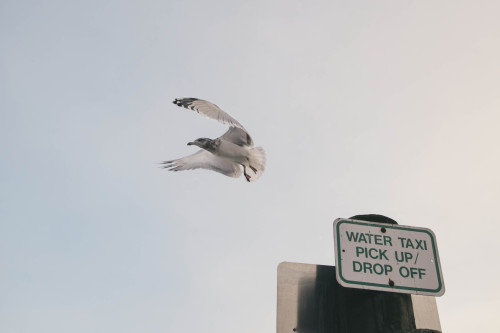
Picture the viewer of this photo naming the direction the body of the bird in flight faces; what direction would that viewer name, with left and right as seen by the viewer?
facing to the left of the viewer
